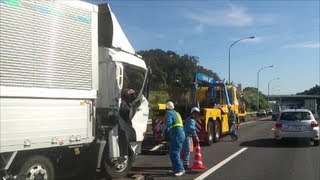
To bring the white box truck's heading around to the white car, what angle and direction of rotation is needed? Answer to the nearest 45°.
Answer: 0° — it already faces it

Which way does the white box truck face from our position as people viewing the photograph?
facing away from the viewer and to the right of the viewer

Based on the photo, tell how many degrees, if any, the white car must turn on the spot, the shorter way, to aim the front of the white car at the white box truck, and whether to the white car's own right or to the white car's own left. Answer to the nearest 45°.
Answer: approximately 180°

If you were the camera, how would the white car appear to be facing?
facing away from the viewer

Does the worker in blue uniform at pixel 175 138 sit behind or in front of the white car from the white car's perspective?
behind

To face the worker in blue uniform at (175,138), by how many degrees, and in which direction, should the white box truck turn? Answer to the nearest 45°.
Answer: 0° — it already faces them
